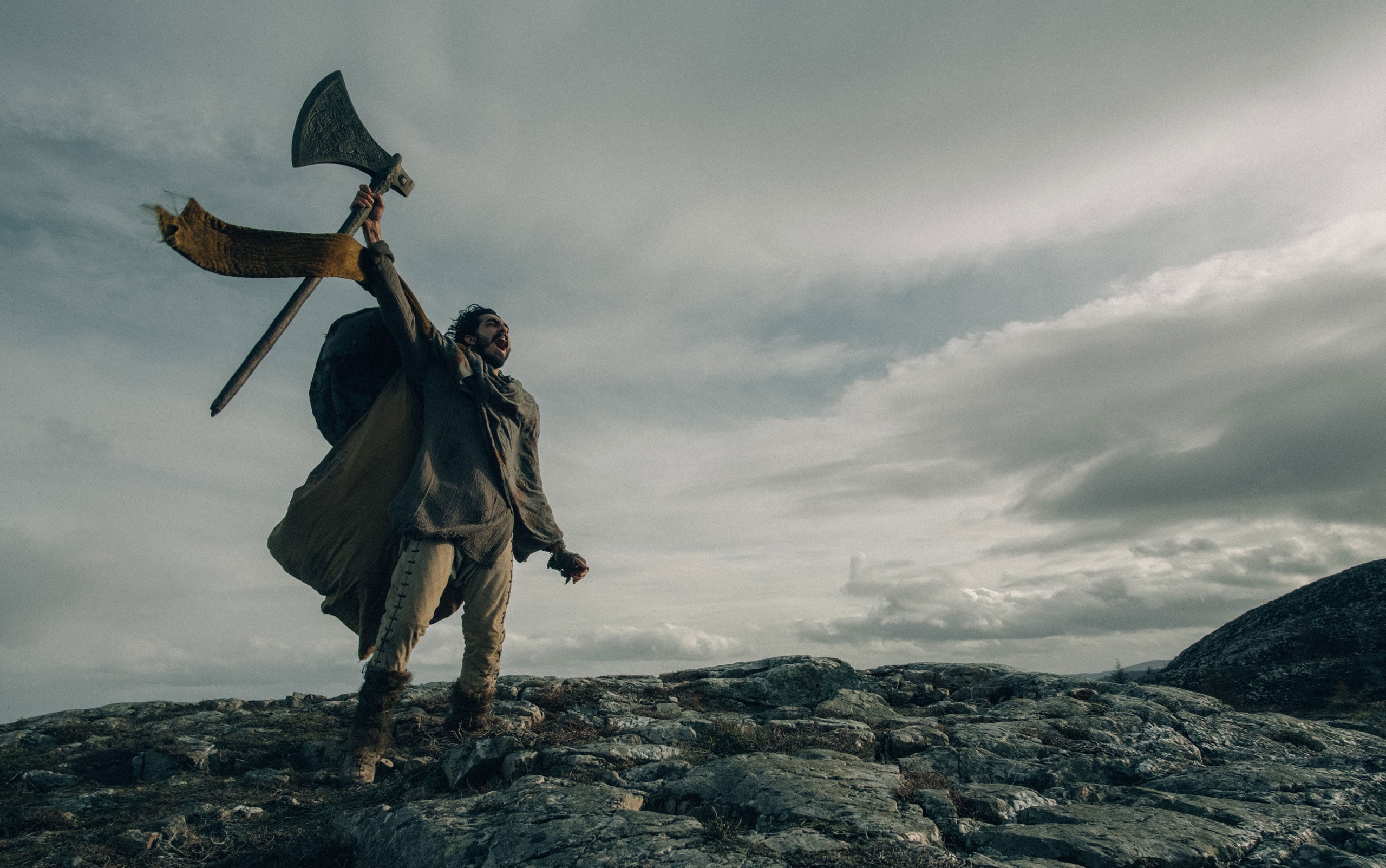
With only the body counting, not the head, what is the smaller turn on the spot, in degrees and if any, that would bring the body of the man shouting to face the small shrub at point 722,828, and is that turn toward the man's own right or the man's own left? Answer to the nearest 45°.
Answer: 0° — they already face it

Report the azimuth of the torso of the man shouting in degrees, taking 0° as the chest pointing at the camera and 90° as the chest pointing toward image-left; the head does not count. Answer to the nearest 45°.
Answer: approximately 315°

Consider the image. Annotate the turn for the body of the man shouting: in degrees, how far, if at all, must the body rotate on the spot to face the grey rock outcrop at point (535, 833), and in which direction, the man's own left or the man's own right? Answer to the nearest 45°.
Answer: approximately 45° to the man's own right

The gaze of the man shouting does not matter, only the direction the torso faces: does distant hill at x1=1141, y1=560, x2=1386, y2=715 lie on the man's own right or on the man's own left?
on the man's own left

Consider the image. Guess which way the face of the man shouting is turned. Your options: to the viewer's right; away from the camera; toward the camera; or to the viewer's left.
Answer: to the viewer's right

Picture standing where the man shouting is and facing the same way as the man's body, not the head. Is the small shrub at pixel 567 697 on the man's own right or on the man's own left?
on the man's own left

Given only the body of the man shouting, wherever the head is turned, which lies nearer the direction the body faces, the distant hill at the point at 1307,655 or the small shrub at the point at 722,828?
the small shrub
